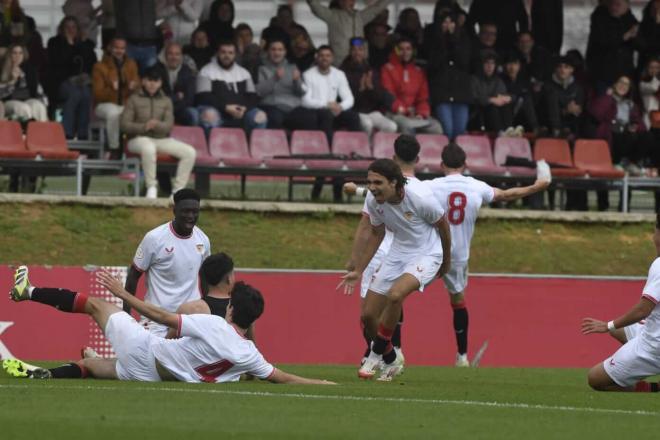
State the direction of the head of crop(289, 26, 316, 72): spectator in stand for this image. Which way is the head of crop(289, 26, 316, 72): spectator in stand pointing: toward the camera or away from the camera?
toward the camera

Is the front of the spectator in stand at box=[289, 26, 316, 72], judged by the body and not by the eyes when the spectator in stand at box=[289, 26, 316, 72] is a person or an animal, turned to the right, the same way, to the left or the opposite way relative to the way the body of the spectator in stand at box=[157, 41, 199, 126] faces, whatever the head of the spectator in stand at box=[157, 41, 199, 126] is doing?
the same way

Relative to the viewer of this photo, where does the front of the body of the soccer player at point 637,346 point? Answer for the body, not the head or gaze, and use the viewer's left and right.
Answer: facing to the left of the viewer

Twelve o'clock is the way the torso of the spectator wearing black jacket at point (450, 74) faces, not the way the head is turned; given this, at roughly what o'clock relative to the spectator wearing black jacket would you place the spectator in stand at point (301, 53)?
The spectator in stand is roughly at 3 o'clock from the spectator wearing black jacket.

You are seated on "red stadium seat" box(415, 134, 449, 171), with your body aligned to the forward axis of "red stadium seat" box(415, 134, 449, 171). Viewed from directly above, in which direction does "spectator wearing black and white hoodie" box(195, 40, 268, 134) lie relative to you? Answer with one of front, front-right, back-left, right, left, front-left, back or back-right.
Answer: right

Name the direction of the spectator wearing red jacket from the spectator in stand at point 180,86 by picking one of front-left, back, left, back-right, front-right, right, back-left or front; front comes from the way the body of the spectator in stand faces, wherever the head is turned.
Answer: left

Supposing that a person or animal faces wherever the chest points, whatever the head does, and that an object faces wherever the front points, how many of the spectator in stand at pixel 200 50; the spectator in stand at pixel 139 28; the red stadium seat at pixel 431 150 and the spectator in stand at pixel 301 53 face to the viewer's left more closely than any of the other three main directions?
0

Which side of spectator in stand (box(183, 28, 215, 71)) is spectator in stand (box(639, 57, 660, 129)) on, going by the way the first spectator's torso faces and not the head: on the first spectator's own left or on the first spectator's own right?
on the first spectator's own left

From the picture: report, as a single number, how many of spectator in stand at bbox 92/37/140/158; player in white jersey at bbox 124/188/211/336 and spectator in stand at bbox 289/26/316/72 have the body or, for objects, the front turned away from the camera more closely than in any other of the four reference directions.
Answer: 0

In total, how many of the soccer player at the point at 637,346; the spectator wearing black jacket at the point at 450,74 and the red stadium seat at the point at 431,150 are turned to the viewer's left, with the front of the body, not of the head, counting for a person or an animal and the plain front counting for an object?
1

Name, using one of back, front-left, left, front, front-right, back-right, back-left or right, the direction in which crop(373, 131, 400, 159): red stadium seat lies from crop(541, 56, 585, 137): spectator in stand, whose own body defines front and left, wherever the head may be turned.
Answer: front-right

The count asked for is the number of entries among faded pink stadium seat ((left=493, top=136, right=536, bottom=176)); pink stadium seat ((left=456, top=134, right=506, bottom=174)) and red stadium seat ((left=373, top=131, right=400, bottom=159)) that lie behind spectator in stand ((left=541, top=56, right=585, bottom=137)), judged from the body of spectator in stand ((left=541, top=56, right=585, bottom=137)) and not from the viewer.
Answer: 0

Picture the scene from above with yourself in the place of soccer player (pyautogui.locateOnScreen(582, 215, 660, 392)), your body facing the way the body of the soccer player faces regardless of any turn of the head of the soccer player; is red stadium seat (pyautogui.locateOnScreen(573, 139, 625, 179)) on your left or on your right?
on your right

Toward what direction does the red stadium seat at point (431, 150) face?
toward the camera

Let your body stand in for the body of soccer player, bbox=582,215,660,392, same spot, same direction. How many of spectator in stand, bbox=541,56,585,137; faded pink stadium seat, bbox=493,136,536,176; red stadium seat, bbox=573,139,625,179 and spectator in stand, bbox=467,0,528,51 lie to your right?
4

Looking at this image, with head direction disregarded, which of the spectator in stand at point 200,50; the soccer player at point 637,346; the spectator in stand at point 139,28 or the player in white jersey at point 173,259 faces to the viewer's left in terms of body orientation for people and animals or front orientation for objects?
the soccer player

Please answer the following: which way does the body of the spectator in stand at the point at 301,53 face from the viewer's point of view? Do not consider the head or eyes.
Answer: toward the camera

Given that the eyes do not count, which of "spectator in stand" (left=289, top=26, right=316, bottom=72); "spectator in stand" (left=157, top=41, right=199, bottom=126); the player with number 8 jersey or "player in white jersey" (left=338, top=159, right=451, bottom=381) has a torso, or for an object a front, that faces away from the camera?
the player with number 8 jersey

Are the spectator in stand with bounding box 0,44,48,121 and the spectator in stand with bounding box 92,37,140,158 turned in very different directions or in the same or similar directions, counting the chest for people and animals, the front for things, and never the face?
same or similar directions
